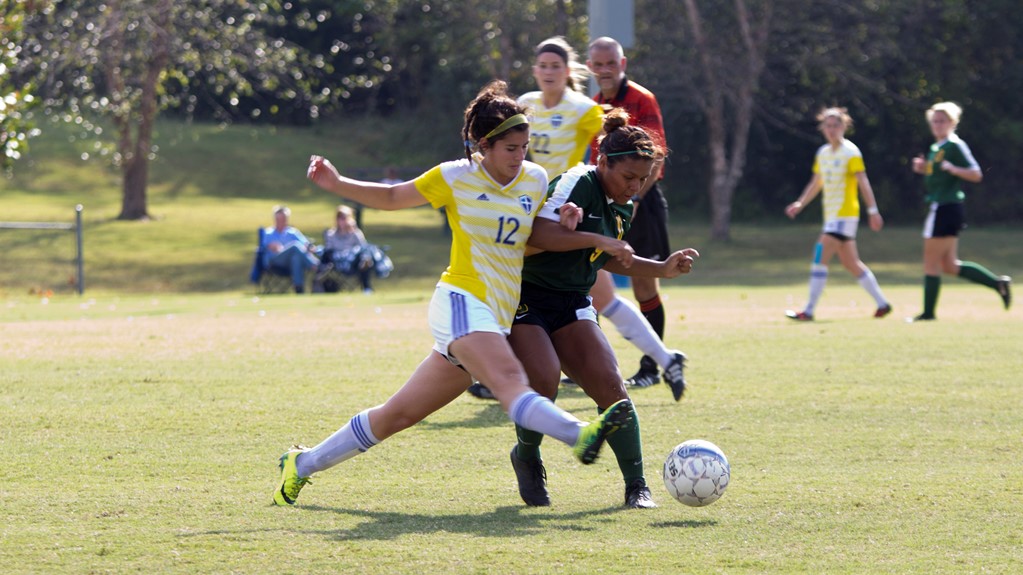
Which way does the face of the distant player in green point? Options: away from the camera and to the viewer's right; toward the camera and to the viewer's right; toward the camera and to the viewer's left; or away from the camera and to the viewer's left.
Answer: toward the camera and to the viewer's left

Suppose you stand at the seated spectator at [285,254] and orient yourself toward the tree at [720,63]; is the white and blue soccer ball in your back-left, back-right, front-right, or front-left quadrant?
back-right

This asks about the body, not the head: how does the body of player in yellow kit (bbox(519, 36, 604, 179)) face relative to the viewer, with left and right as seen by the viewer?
facing the viewer and to the left of the viewer

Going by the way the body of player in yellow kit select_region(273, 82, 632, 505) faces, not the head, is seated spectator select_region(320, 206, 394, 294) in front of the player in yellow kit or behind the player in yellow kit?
behind

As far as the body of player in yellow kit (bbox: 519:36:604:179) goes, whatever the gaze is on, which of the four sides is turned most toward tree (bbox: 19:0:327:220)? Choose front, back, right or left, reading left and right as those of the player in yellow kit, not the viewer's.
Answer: right

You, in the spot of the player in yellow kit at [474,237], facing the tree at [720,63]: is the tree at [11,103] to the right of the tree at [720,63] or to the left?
left

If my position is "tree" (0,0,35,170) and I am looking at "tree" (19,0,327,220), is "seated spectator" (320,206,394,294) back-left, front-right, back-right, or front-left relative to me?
front-right

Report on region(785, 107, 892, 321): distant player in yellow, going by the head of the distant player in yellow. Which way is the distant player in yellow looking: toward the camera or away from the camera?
toward the camera

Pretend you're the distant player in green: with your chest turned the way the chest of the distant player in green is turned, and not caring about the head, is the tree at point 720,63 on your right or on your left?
on your right

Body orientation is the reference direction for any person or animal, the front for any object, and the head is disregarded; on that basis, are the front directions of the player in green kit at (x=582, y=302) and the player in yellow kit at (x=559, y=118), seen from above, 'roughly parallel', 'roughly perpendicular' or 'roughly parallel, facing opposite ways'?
roughly perpendicular

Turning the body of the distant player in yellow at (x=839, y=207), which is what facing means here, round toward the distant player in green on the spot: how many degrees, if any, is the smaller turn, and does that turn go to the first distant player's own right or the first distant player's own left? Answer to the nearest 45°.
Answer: approximately 135° to the first distant player's own left

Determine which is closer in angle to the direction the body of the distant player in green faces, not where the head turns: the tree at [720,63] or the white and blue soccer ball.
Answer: the white and blue soccer ball

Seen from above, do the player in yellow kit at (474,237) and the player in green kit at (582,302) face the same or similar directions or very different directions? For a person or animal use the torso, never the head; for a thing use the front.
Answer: same or similar directions

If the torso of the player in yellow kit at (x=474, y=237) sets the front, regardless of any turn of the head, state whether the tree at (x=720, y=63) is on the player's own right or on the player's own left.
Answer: on the player's own left
